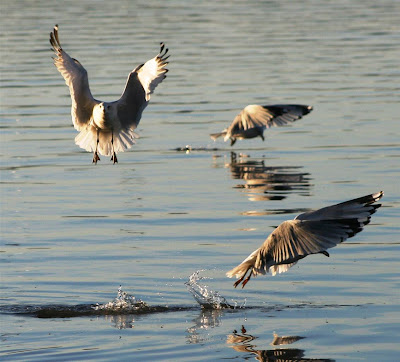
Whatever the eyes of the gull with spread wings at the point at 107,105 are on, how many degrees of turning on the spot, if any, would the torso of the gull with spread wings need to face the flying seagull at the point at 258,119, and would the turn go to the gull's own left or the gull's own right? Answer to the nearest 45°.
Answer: approximately 135° to the gull's own left

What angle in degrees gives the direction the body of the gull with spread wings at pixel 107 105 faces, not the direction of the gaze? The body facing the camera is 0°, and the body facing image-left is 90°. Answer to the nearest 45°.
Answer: approximately 0°
